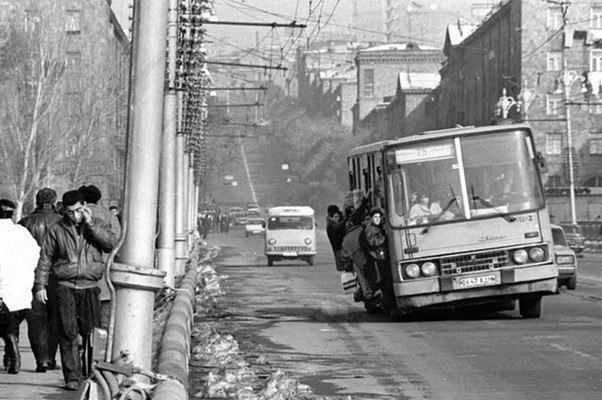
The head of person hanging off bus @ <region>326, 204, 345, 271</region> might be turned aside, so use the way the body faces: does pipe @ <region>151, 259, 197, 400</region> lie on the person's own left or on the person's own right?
on the person's own right
